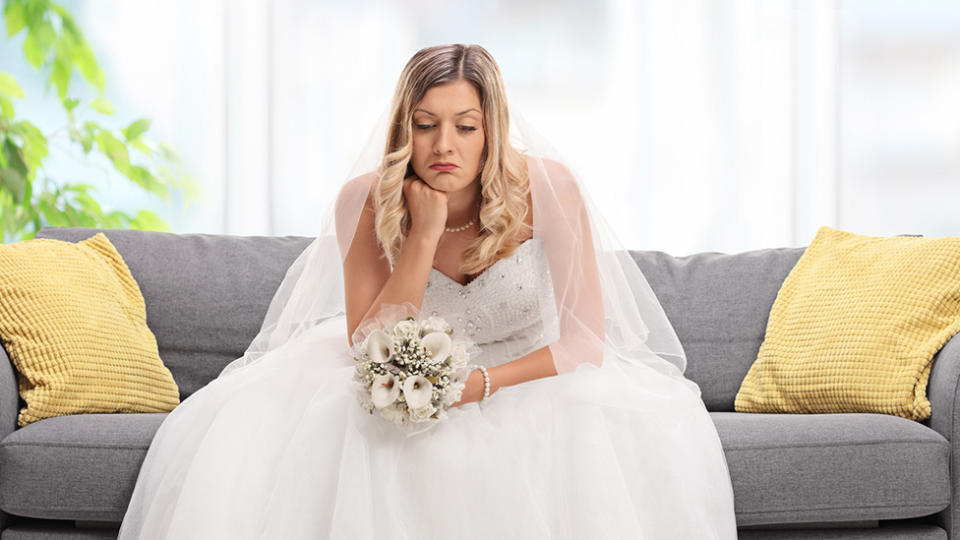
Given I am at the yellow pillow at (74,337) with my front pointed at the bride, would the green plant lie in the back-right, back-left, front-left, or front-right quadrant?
back-left

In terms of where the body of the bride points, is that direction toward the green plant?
no

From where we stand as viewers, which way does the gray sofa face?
facing the viewer

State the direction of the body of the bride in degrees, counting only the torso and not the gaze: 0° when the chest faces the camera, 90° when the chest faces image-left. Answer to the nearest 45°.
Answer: approximately 0°

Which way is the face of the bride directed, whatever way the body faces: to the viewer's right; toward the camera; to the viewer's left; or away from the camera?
toward the camera
